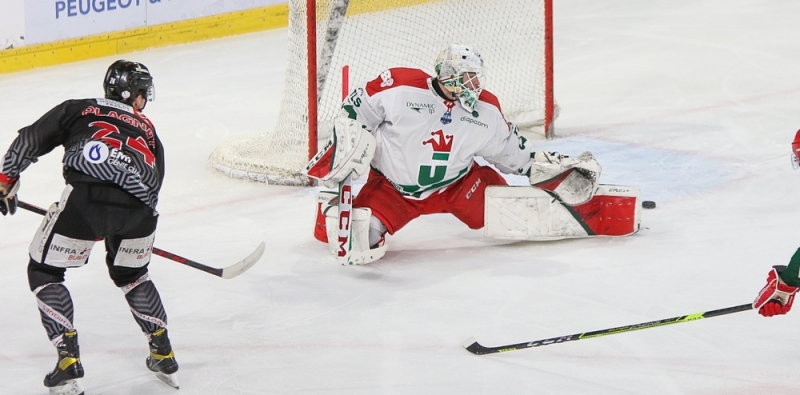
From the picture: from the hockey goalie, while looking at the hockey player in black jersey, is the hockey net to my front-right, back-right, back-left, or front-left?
back-right

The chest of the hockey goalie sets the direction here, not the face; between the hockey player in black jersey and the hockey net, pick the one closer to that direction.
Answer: the hockey player in black jersey

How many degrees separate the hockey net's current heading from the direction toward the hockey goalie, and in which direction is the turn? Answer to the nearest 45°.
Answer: approximately 45° to its right

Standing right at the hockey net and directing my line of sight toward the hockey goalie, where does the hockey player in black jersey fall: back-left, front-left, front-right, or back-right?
front-right

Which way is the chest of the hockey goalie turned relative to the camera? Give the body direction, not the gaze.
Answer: toward the camera

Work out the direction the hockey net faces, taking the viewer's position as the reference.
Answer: facing the viewer and to the right of the viewer

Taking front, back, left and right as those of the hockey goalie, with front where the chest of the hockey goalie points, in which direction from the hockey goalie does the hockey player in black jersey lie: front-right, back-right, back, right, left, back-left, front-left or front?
front-right

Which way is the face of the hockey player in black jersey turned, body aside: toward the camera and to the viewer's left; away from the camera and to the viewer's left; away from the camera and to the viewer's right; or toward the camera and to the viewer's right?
away from the camera and to the viewer's right

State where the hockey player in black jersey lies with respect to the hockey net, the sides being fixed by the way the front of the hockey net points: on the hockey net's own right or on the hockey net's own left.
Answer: on the hockey net's own right

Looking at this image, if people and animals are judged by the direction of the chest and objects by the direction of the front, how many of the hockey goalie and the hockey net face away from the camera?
0
